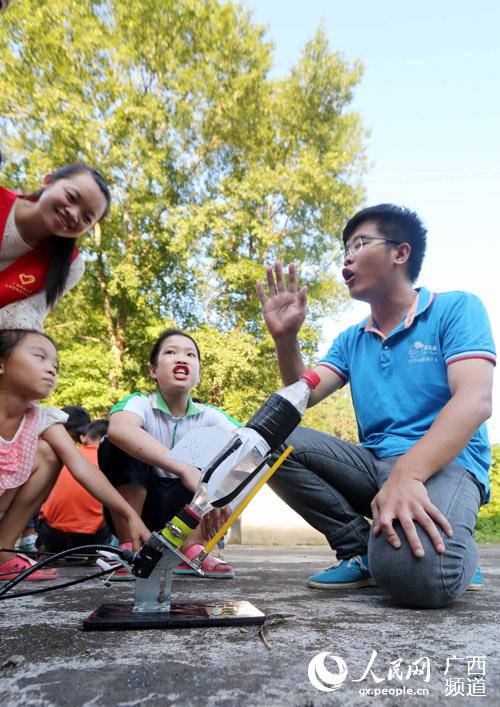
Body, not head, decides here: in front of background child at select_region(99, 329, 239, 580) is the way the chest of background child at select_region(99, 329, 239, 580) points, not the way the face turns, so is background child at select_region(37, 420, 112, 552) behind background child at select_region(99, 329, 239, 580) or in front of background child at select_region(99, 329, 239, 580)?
behind

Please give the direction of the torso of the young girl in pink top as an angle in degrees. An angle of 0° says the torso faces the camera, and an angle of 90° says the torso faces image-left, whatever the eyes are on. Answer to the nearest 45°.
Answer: approximately 315°

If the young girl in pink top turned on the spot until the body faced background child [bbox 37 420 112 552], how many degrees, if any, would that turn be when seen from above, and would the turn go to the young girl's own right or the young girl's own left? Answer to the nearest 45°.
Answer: approximately 135° to the young girl's own left

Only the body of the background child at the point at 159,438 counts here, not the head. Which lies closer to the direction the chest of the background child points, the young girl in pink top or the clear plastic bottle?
the clear plastic bottle

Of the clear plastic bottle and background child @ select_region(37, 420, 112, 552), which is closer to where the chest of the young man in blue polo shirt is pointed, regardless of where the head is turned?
the clear plastic bottle

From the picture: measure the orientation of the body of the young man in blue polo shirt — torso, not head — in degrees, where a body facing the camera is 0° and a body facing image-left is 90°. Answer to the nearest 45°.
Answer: approximately 45°

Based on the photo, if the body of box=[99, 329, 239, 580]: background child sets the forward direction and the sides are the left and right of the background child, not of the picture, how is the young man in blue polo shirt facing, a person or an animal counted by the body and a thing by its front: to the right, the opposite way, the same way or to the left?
to the right

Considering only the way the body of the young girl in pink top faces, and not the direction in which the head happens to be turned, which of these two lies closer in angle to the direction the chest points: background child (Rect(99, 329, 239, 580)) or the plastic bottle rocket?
the plastic bottle rocket

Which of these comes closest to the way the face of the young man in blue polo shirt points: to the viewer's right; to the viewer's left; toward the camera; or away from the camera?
to the viewer's left

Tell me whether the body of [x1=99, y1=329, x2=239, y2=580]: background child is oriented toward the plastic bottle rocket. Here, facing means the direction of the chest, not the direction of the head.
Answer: yes
